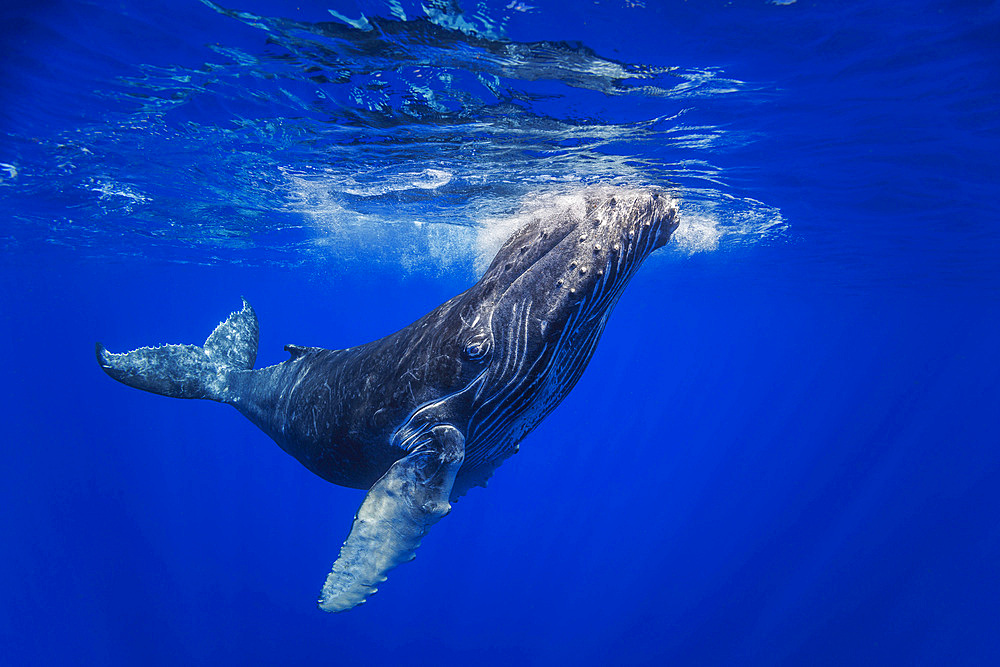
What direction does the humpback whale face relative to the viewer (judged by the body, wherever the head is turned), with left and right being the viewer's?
facing the viewer and to the right of the viewer
